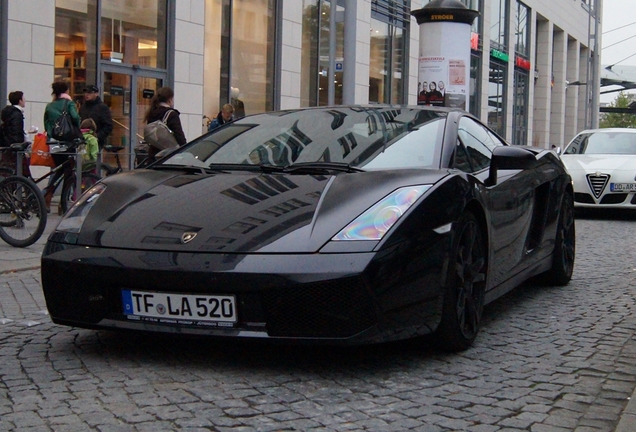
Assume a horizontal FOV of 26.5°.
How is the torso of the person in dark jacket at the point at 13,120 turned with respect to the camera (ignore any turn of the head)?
to the viewer's right

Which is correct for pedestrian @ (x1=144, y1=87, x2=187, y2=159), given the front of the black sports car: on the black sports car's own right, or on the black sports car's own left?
on the black sports car's own right

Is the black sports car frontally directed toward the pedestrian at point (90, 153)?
no

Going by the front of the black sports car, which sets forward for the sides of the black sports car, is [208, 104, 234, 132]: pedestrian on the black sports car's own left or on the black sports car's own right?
on the black sports car's own right

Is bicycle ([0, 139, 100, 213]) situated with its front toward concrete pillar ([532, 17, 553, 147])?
no

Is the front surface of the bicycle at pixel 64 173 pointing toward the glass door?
no

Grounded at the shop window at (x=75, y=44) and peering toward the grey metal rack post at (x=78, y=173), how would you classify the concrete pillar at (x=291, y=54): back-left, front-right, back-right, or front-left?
back-left

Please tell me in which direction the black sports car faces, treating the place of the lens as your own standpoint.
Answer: facing the viewer and to the left of the viewer
